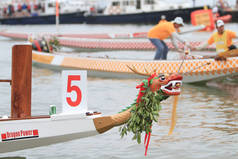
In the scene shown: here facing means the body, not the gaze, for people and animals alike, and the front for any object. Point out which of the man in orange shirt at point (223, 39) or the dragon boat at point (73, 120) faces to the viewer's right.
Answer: the dragon boat

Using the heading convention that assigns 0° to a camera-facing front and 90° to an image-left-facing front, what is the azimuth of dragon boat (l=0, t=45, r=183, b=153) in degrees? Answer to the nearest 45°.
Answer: approximately 270°

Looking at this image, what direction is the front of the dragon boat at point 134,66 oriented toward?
to the viewer's right

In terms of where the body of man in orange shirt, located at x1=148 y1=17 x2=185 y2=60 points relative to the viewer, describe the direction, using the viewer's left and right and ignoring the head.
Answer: facing to the right of the viewer
